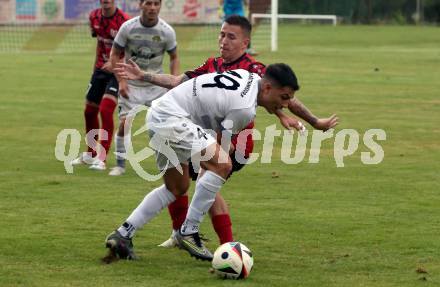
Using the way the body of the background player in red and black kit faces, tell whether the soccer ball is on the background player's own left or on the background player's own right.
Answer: on the background player's own left

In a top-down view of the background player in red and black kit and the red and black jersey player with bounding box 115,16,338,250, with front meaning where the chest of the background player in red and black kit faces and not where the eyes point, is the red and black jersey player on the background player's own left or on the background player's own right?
on the background player's own left

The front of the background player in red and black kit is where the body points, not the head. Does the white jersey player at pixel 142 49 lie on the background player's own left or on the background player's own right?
on the background player's own left

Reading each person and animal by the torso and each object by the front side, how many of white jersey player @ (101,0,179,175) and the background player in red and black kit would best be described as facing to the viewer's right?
0

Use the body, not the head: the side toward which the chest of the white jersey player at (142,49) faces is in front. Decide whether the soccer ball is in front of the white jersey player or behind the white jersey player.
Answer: in front

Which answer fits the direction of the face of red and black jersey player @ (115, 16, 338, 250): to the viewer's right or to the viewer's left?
to the viewer's left

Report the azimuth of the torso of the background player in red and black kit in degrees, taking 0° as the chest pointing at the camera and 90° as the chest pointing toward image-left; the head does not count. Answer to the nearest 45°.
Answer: approximately 45°

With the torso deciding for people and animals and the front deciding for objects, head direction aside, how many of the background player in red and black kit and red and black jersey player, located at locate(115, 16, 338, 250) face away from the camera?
0
